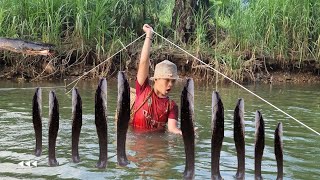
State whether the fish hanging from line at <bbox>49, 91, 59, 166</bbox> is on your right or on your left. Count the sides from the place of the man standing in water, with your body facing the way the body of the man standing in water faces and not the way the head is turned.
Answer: on your right

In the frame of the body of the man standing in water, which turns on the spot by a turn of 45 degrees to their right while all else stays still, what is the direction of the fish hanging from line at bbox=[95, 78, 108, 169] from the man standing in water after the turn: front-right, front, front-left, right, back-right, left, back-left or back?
front

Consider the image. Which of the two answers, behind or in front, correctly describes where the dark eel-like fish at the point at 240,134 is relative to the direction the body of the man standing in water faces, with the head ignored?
in front

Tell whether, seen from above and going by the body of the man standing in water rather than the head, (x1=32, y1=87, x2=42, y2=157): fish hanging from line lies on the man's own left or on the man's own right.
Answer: on the man's own right

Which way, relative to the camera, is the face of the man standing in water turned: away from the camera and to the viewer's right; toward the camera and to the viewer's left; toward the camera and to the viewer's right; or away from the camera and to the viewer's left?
toward the camera and to the viewer's right

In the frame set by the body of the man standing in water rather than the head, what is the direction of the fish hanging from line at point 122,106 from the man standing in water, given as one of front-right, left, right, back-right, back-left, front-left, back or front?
front-right

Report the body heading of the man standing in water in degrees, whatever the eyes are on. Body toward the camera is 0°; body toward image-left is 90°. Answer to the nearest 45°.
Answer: approximately 315°

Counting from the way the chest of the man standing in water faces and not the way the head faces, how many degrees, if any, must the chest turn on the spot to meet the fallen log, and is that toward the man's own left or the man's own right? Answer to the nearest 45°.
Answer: approximately 90° to the man's own right

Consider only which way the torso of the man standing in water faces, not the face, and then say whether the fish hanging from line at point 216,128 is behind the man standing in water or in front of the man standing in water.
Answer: in front
